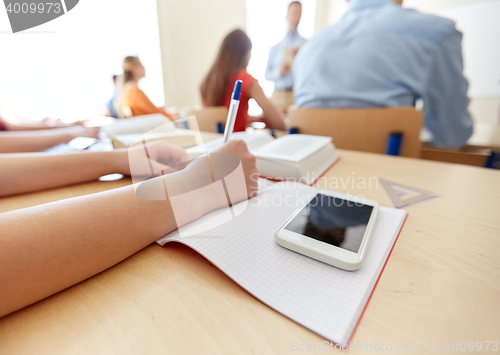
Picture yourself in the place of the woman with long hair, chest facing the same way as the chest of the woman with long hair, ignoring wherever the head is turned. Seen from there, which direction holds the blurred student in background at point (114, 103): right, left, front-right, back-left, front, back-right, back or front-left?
left

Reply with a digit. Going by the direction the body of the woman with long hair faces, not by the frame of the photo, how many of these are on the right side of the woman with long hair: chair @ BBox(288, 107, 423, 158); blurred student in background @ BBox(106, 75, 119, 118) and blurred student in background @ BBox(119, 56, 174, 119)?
1

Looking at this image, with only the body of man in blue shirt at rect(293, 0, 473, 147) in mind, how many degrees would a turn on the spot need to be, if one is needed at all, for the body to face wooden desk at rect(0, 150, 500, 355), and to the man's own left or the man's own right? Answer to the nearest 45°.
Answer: approximately 180°

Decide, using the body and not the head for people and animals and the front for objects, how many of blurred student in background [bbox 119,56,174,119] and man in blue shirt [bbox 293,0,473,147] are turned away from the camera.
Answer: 1

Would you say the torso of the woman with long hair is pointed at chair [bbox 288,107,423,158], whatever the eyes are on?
no

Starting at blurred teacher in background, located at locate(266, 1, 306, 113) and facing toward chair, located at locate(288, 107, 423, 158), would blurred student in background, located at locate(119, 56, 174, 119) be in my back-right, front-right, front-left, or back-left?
front-right

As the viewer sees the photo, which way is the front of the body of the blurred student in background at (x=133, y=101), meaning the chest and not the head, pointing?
to the viewer's right

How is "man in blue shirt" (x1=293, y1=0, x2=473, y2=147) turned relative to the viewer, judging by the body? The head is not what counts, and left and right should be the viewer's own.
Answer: facing away from the viewer

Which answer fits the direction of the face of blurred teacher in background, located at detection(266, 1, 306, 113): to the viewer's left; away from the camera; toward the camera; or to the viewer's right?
toward the camera

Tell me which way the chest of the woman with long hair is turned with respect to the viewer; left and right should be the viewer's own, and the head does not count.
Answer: facing away from the viewer and to the right of the viewer

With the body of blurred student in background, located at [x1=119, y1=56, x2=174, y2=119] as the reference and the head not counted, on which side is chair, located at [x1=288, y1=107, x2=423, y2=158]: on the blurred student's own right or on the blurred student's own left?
on the blurred student's own right

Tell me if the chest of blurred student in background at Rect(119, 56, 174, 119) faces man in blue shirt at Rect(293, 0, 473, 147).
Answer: no

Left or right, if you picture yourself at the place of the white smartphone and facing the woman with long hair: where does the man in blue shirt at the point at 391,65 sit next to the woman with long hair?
right

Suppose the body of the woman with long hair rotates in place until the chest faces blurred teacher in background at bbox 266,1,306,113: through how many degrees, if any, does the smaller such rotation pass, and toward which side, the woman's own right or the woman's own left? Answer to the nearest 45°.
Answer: approximately 45° to the woman's own left

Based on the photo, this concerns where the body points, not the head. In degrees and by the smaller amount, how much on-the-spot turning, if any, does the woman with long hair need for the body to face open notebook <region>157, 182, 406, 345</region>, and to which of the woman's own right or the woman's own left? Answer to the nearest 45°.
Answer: approximately 135° to the woman's own right

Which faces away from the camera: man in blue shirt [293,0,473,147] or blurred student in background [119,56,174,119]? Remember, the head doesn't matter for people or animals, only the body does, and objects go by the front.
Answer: the man in blue shirt

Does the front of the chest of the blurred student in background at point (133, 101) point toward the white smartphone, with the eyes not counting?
no

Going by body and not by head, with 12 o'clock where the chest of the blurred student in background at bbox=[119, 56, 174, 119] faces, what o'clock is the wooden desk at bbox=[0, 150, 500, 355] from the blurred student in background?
The wooden desk is roughly at 3 o'clock from the blurred student in background.

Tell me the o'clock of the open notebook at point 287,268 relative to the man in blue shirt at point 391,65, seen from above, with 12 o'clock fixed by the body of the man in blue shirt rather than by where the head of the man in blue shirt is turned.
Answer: The open notebook is roughly at 6 o'clock from the man in blue shirt.
